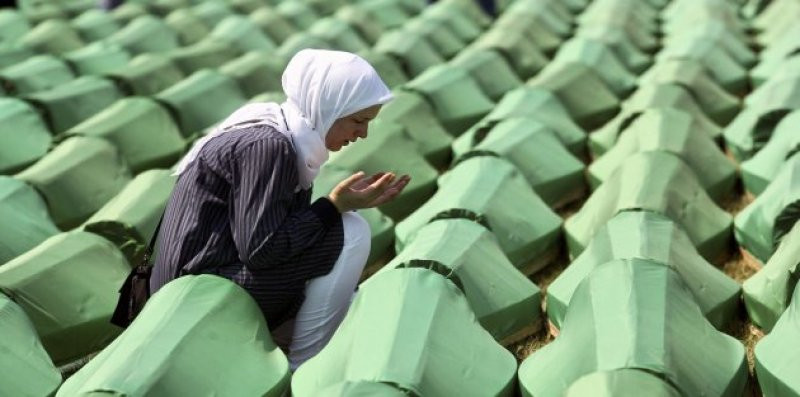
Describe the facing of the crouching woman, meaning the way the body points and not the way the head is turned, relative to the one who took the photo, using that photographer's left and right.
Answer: facing to the right of the viewer

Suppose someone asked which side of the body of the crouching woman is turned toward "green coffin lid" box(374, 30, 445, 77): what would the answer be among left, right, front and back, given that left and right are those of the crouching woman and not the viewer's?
left

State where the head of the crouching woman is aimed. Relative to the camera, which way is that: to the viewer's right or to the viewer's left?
to the viewer's right

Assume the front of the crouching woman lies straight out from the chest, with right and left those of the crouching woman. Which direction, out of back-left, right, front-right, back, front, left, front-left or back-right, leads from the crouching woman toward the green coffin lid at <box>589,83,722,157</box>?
front-left

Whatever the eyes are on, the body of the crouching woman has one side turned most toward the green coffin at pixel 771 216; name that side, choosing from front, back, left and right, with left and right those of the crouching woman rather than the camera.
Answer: front

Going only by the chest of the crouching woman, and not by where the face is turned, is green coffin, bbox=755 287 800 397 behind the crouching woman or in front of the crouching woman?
in front

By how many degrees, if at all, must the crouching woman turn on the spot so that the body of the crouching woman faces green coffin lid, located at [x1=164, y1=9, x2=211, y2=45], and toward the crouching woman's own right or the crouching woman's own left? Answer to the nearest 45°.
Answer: approximately 90° to the crouching woman's own left

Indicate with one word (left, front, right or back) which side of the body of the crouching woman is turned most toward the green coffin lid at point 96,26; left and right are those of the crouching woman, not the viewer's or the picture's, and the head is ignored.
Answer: left

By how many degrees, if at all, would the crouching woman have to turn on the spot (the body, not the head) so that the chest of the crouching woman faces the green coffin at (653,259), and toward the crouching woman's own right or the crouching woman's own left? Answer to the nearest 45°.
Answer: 0° — they already face it

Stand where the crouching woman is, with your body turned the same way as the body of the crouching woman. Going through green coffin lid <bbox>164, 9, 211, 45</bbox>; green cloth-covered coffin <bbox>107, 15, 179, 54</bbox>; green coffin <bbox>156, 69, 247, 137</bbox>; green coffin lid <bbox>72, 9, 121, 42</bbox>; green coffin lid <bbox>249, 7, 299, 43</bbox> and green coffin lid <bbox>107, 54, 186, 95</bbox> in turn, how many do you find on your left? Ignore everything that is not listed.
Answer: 6

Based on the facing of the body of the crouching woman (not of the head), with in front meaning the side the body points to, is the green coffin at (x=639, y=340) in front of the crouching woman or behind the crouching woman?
in front
